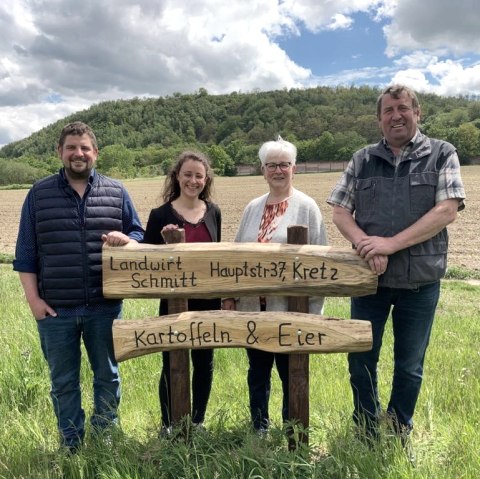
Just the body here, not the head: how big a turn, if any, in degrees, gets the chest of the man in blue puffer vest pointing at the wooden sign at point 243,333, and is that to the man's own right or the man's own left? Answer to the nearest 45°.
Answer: approximately 45° to the man's own left

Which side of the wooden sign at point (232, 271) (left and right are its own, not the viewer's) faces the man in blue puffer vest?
right

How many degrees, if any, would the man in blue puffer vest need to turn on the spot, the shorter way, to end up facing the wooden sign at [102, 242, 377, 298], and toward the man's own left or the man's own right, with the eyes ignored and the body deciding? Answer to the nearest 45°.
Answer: approximately 45° to the man's own left

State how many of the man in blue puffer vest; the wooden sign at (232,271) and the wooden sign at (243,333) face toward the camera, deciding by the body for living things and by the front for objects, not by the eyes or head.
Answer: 3

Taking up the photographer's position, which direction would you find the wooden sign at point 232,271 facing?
facing the viewer

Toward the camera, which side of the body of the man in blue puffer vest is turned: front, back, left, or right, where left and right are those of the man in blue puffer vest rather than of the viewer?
front
